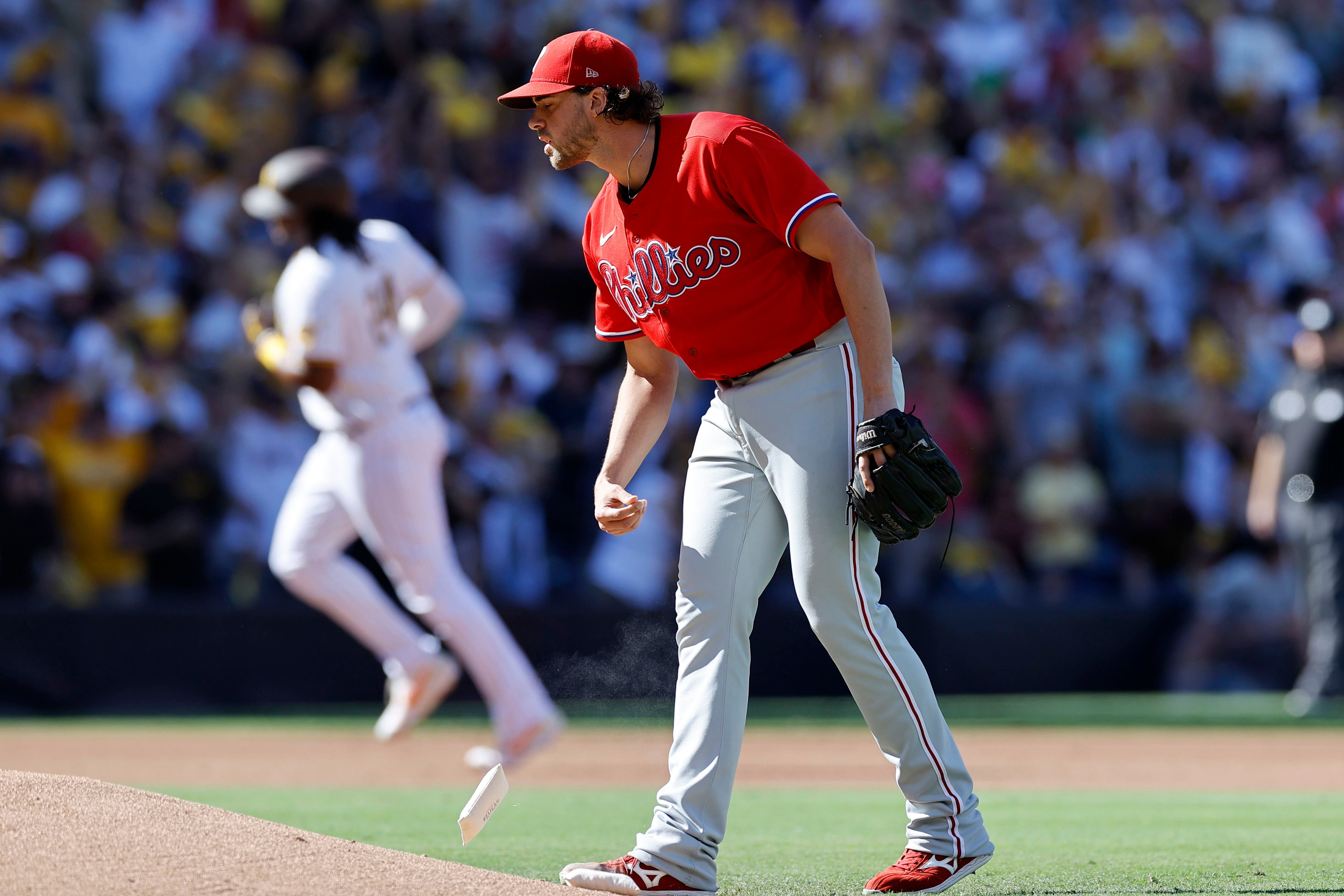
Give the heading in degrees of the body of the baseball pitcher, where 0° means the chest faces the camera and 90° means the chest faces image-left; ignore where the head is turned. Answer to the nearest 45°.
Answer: approximately 45°

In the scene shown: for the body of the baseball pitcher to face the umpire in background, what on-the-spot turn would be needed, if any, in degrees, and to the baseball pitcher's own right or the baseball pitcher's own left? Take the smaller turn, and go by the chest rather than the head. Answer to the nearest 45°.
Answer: approximately 180°
